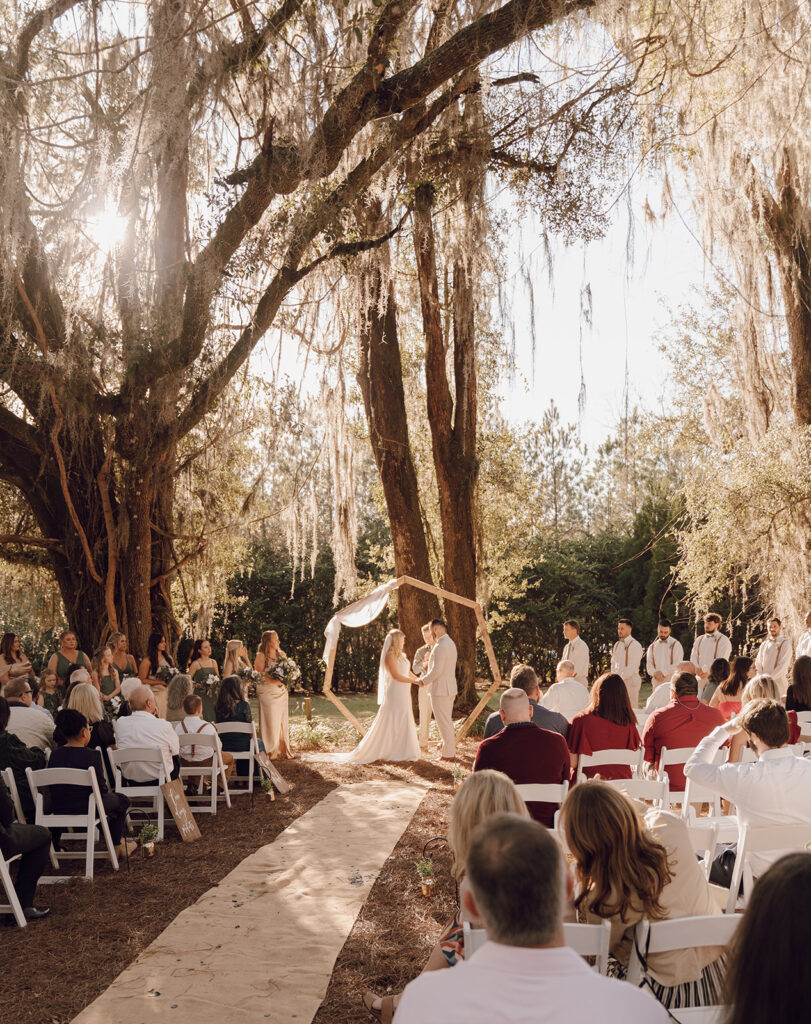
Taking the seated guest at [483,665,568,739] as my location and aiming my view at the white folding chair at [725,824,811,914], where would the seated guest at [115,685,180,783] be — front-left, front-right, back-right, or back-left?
back-right

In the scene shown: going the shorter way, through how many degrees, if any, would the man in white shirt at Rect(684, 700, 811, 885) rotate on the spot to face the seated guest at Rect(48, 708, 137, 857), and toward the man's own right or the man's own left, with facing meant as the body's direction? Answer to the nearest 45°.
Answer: approximately 45° to the man's own left

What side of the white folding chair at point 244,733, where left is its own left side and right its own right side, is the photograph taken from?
back

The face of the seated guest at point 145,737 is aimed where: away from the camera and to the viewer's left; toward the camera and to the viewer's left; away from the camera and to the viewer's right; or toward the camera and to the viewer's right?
away from the camera and to the viewer's right

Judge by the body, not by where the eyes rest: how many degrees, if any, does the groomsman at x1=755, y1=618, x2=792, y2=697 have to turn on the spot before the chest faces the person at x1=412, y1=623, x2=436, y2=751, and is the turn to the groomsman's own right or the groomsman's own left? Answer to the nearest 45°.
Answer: approximately 45° to the groomsman's own right

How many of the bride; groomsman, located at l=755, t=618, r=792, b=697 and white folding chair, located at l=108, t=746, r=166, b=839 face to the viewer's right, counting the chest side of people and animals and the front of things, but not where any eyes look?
1

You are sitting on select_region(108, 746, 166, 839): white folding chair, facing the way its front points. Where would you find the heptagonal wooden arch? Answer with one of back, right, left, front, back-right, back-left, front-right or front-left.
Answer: front-right

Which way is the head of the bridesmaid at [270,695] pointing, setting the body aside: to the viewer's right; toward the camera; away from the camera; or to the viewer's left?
to the viewer's right

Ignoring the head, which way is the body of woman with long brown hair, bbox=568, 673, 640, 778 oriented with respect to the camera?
away from the camera

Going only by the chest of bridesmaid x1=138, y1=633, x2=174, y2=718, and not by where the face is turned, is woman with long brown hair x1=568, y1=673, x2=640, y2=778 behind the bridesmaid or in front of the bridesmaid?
in front

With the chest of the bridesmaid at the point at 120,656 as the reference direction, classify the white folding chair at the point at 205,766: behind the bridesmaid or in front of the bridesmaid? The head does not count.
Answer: in front

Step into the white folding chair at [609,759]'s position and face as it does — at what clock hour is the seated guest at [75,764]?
The seated guest is roughly at 9 o'clock from the white folding chair.

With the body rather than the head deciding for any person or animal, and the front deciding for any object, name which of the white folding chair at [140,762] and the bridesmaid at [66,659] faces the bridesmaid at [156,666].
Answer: the white folding chair

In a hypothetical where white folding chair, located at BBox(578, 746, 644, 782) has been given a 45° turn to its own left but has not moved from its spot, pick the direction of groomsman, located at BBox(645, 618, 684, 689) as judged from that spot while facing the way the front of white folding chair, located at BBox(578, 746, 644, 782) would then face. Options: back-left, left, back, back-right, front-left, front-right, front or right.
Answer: front-right

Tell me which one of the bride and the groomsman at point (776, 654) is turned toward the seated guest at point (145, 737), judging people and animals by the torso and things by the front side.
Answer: the groomsman

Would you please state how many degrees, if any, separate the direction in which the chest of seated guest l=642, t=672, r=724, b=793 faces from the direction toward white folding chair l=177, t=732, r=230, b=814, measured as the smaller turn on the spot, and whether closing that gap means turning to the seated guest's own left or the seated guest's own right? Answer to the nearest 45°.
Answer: approximately 90° to the seated guest's own left

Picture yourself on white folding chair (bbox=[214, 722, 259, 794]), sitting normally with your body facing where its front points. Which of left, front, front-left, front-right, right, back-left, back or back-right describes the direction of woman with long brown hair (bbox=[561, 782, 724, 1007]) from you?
back

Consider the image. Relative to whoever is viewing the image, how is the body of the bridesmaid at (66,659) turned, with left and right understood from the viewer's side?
facing the viewer and to the right of the viewer

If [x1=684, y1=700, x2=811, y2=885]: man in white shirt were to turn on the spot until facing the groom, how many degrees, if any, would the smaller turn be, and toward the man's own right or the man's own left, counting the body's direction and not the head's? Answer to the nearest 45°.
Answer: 0° — they already face them

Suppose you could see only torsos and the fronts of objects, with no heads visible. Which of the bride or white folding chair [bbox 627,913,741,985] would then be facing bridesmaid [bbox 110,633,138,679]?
the white folding chair

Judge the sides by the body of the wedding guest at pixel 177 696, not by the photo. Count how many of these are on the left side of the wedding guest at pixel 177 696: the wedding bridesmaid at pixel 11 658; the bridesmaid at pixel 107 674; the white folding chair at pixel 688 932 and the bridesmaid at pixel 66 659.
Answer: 3

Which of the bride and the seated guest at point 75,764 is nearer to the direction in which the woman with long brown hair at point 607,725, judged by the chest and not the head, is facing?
the bride

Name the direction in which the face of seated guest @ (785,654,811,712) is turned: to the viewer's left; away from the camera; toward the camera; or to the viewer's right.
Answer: away from the camera
